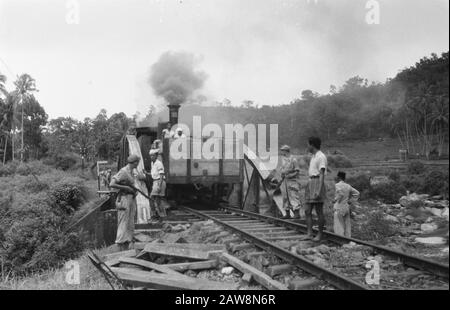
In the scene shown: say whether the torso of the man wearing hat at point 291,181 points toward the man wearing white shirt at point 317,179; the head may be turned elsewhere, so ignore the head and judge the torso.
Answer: no

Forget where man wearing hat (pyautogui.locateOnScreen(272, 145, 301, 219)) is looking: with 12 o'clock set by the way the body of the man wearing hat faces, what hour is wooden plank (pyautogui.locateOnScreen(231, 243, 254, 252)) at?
The wooden plank is roughly at 11 o'clock from the man wearing hat.

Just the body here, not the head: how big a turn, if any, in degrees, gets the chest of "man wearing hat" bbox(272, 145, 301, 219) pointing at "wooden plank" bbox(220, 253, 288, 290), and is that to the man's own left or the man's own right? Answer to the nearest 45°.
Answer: approximately 45° to the man's own left

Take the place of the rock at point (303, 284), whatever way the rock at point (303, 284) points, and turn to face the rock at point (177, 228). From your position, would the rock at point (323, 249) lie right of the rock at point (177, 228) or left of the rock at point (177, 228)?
right

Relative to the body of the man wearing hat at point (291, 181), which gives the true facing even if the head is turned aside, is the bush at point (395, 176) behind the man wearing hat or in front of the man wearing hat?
behind

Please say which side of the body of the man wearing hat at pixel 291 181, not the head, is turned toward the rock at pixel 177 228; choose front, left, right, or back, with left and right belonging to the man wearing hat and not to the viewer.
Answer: front

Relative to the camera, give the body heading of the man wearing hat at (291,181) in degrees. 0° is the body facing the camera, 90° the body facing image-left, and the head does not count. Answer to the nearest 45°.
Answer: approximately 45°

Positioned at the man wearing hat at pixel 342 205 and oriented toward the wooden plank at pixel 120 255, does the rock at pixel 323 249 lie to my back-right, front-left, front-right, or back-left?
front-left

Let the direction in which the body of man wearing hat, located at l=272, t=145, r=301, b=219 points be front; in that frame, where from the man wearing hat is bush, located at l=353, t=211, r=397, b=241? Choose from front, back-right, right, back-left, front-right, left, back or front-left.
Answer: left

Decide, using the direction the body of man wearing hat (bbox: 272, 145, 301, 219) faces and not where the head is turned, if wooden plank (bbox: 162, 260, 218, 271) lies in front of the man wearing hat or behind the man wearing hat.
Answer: in front

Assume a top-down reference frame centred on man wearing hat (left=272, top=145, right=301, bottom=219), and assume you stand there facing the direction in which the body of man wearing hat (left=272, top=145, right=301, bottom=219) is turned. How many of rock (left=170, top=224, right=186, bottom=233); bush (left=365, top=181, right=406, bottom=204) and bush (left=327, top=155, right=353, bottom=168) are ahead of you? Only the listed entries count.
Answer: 1

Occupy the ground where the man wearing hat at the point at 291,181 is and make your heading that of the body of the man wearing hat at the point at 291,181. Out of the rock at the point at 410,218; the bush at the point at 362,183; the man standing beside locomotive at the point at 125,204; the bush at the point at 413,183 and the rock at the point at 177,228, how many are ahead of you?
2

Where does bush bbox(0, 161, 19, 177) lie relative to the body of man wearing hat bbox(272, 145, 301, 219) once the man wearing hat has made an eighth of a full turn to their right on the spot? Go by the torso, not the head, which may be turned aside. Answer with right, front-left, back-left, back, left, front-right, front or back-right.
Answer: front-right

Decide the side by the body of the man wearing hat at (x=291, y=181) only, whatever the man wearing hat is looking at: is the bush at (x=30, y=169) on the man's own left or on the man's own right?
on the man's own right
